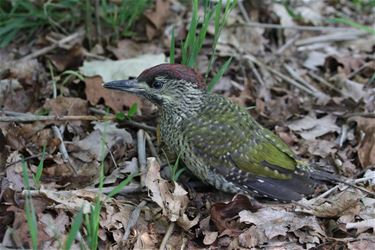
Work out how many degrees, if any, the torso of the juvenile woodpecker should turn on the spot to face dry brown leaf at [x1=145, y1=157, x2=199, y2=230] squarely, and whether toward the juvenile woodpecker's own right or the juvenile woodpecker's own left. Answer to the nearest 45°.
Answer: approximately 45° to the juvenile woodpecker's own left

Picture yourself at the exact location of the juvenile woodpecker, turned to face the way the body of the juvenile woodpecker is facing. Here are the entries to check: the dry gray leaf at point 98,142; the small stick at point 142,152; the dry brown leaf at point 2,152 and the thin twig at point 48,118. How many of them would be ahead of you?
4

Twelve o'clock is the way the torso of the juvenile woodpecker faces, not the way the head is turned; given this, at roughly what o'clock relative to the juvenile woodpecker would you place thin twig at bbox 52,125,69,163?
The thin twig is roughly at 12 o'clock from the juvenile woodpecker.

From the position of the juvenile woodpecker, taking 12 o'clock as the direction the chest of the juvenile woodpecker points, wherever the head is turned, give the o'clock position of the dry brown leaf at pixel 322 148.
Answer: The dry brown leaf is roughly at 5 o'clock from the juvenile woodpecker.

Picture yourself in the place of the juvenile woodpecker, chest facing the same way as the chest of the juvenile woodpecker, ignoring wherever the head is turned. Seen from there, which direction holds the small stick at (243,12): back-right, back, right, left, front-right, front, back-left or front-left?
right

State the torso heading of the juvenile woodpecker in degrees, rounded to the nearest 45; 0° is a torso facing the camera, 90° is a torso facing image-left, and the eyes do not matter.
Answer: approximately 90°

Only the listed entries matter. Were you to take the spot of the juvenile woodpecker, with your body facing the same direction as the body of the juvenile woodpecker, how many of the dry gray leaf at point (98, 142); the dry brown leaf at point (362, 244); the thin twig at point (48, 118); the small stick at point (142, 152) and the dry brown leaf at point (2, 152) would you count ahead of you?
4

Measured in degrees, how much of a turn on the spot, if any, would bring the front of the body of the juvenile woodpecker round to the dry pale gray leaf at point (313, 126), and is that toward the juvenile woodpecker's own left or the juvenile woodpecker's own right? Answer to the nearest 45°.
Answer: approximately 135° to the juvenile woodpecker's own right

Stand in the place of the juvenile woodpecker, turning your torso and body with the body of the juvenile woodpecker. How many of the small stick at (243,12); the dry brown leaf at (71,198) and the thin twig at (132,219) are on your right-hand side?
1

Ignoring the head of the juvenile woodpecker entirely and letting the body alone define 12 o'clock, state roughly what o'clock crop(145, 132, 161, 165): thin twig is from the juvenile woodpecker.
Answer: The thin twig is roughly at 1 o'clock from the juvenile woodpecker.

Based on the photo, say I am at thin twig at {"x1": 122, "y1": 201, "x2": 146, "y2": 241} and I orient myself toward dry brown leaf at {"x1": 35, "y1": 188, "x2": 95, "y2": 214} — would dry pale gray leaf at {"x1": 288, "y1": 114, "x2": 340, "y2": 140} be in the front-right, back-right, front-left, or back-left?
back-right

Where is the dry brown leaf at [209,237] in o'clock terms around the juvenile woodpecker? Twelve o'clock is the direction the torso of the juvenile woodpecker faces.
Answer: The dry brown leaf is roughly at 9 o'clock from the juvenile woodpecker.

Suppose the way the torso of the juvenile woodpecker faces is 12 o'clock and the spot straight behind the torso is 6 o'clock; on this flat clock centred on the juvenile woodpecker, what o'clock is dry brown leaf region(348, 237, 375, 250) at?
The dry brown leaf is roughly at 7 o'clock from the juvenile woodpecker.

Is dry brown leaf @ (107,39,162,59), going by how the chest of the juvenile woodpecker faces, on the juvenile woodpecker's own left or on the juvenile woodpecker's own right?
on the juvenile woodpecker's own right

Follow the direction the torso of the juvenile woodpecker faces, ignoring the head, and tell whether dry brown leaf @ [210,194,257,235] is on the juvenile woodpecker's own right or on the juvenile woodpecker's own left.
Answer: on the juvenile woodpecker's own left
